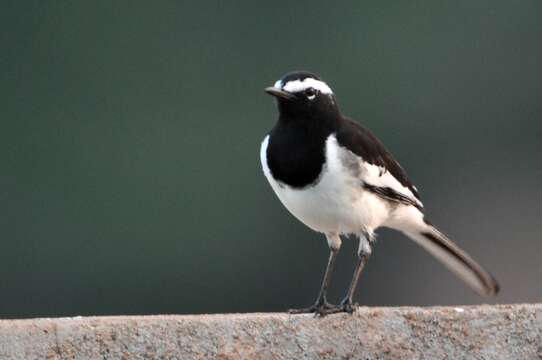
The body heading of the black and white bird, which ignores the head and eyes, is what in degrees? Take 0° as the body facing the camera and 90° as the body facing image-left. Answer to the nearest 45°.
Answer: approximately 45°
